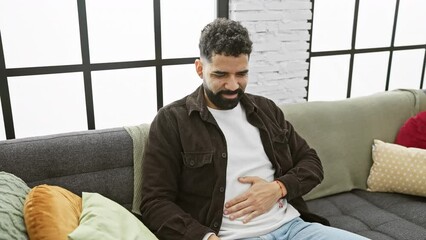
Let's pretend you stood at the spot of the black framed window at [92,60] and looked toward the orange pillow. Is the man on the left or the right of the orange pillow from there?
left

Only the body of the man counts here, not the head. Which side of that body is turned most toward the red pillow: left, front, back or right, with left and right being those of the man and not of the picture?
left

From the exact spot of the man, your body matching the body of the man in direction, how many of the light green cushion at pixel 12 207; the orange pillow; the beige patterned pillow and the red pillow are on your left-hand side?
2

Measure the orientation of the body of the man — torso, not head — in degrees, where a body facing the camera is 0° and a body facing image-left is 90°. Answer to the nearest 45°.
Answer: approximately 315°

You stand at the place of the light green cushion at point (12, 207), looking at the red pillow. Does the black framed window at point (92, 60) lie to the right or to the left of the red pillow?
left

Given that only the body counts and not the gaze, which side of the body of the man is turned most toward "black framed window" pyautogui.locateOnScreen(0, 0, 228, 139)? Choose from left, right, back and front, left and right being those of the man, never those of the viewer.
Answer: back

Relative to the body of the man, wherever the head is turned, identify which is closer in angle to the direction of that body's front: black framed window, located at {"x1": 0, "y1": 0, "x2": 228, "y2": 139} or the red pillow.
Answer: the red pillow

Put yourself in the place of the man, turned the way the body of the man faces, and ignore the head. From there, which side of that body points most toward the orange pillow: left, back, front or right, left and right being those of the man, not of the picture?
right
